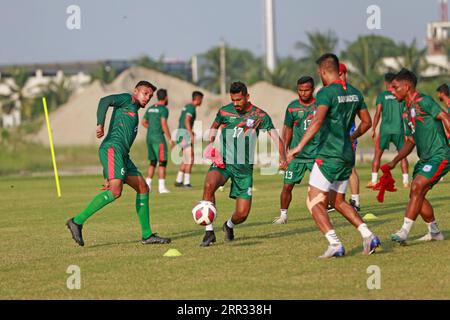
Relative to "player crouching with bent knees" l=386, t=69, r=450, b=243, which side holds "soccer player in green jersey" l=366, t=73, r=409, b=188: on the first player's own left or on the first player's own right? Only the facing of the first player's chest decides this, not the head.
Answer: on the first player's own right

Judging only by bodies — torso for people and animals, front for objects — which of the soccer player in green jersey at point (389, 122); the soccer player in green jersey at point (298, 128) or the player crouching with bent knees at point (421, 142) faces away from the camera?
the soccer player in green jersey at point (389, 122)

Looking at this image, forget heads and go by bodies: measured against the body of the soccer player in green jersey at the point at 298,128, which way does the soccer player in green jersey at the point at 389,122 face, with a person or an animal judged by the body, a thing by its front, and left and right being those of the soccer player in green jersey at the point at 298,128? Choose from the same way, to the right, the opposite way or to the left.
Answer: the opposite way

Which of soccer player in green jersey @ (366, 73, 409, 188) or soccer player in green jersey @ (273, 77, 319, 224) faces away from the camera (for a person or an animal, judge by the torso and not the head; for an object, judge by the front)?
soccer player in green jersey @ (366, 73, 409, 188)
